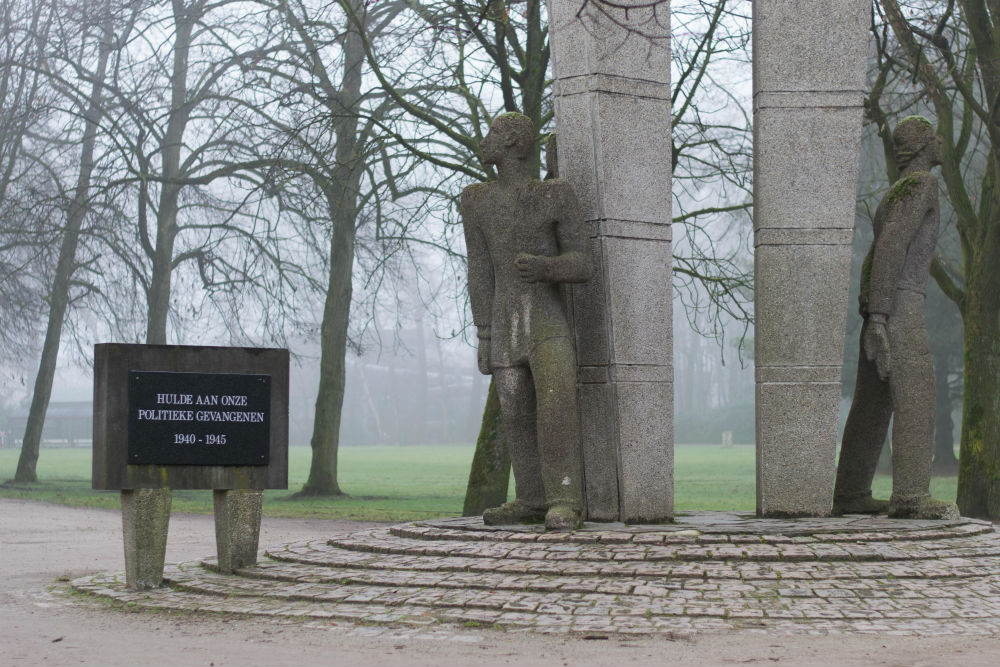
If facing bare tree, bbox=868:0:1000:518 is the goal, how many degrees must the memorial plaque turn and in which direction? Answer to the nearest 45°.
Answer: approximately 135° to its left

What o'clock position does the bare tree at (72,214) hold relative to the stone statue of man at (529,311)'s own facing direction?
The bare tree is roughly at 5 o'clock from the stone statue of man.

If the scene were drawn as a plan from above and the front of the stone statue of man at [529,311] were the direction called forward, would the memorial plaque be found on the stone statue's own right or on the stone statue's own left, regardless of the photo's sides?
on the stone statue's own right

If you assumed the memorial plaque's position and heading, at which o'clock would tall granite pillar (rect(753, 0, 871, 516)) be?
The tall granite pillar is roughly at 9 o'clock from the memorial plaque.

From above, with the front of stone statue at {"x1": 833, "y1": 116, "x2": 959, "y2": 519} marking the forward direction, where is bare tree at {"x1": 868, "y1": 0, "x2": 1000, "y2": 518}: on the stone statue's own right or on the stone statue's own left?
on the stone statue's own left

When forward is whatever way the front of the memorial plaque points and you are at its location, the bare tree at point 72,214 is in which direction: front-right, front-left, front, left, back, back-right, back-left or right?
back
